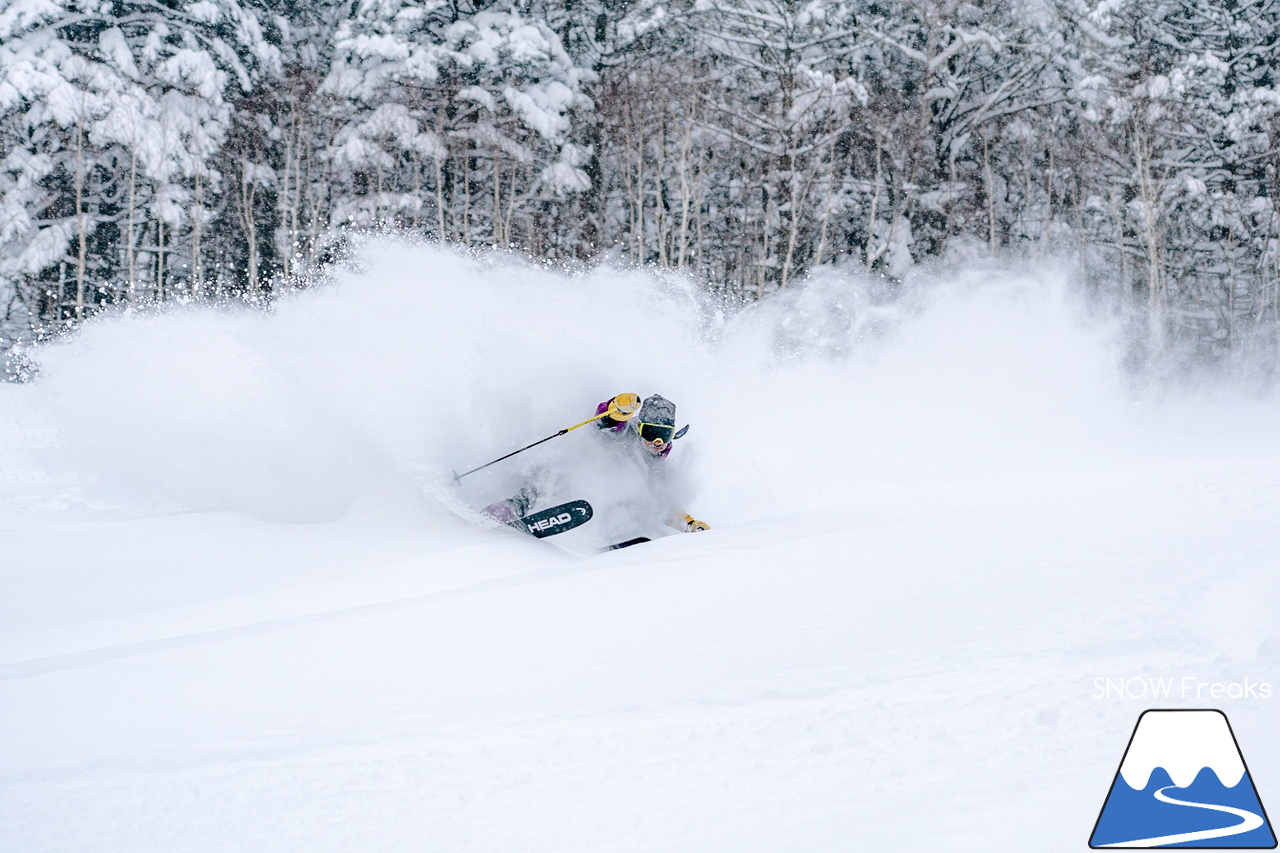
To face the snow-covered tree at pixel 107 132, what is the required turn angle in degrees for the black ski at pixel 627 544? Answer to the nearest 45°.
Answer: approximately 135° to its left

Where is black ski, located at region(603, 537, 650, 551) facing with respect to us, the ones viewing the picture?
facing to the right of the viewer
